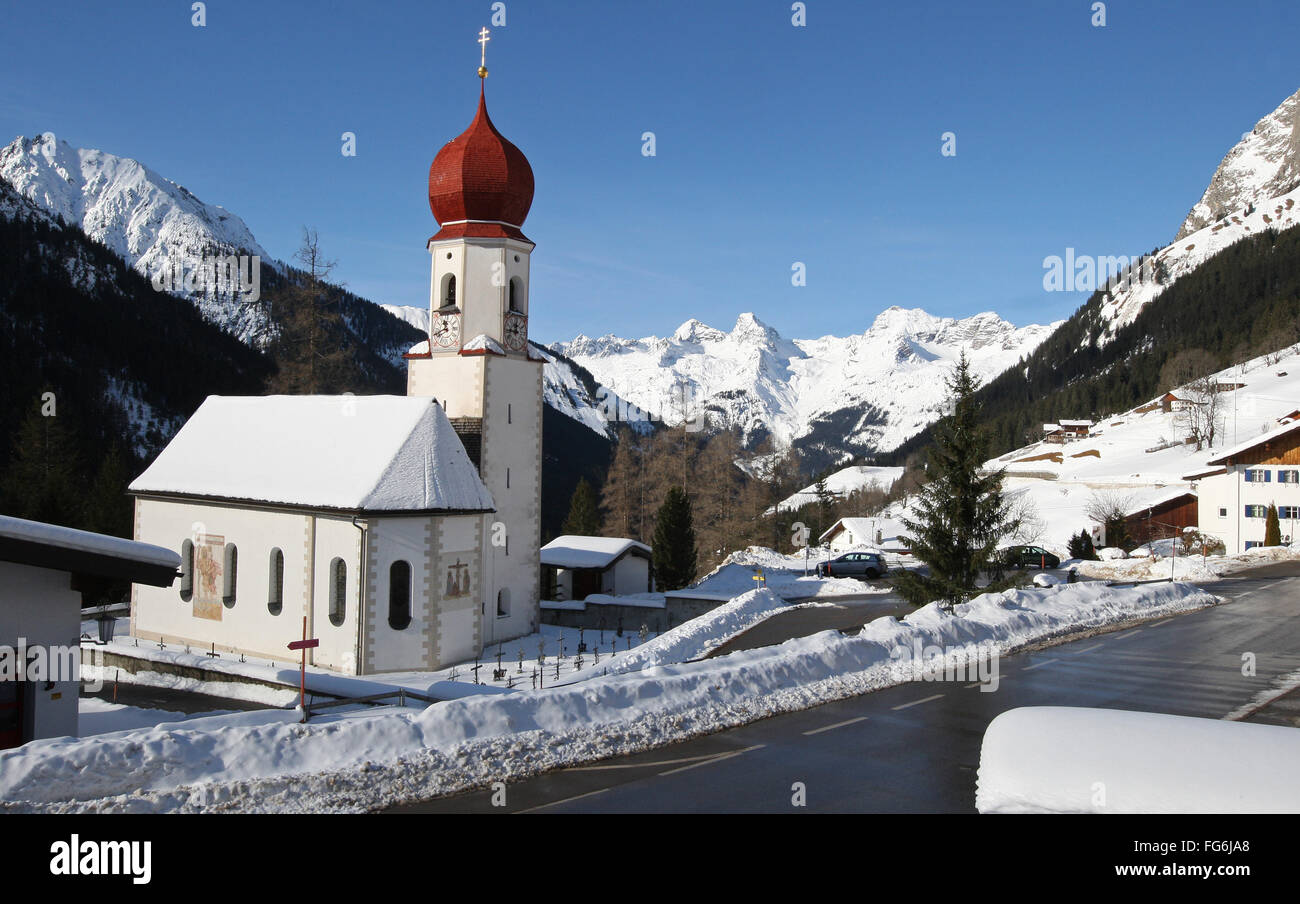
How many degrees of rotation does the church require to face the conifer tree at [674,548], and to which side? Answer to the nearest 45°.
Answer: approximately 90° to its right

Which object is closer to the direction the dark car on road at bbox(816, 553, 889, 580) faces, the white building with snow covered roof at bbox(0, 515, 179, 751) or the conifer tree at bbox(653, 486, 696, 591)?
the conifer tree

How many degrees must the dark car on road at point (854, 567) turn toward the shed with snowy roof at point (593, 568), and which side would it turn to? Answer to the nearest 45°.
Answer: approximately 45° to its left

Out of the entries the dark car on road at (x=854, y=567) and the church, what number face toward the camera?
0

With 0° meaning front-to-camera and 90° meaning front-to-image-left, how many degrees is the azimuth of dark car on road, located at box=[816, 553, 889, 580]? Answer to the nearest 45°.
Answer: approximately 90°

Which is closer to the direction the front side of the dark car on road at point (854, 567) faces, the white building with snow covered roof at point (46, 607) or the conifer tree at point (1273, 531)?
the white building with snow covered roof

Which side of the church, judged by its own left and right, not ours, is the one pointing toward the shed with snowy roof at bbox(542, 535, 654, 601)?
right

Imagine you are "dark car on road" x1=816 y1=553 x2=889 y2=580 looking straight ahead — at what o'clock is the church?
The church is roughly at 10 o'clock from the dark car on road.

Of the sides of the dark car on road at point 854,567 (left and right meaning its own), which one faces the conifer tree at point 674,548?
front

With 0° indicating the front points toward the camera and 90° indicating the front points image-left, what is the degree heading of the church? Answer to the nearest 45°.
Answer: approximately 135°

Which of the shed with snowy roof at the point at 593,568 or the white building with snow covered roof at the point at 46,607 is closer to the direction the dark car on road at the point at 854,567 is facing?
the shed with snowy roof
